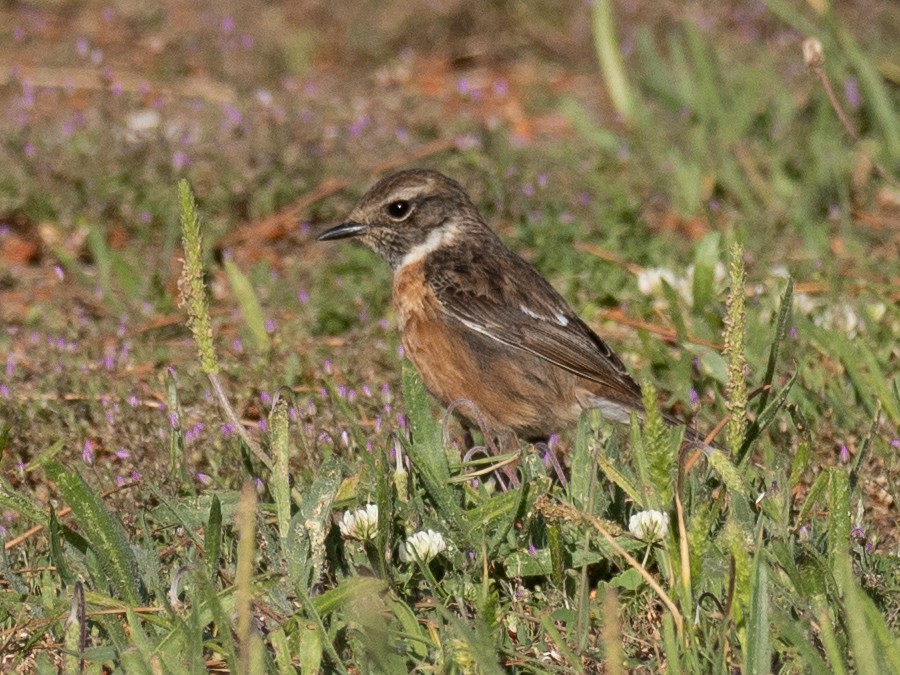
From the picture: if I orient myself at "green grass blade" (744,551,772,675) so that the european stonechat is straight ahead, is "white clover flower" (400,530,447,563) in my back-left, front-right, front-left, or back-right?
front-left

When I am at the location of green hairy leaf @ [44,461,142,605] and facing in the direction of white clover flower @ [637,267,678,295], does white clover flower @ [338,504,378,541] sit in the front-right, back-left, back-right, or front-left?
front-right

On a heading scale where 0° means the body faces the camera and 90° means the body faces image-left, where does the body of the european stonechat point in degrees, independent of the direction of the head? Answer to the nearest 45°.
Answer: approximately 90°

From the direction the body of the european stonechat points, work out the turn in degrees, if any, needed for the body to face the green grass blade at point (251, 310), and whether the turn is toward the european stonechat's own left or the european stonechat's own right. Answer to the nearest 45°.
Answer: approximately 45° to the european stonechat's own right

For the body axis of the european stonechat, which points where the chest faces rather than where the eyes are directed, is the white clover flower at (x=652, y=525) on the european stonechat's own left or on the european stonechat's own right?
on the european stonechat's own left

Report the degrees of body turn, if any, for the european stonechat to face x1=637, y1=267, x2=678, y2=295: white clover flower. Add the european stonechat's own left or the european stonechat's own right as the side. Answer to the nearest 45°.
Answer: approximately 135° to the european stonechat's own right

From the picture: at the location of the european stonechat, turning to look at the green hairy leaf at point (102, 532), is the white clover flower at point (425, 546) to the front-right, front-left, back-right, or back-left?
front-left

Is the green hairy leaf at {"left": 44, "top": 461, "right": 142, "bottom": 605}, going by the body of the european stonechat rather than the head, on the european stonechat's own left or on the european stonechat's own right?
on the european stonechat's own left

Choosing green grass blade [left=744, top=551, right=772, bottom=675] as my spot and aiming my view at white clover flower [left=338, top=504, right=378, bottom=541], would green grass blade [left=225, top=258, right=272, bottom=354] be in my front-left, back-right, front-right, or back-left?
front-right

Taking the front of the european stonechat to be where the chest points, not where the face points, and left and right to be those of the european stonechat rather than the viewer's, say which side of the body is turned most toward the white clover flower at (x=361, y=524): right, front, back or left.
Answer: left

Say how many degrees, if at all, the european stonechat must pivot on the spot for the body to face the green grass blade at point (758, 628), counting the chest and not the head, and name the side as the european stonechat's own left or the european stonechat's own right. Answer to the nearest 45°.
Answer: approximately 90° to the european stonechat's own left

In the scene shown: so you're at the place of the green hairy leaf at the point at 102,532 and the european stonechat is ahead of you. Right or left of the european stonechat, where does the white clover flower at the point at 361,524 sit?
right
